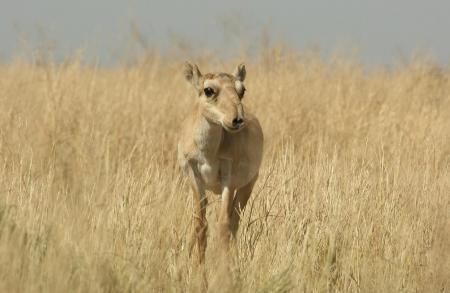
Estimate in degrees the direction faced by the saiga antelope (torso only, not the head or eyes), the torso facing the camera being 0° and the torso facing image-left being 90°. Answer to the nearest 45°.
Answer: approximately 0°
